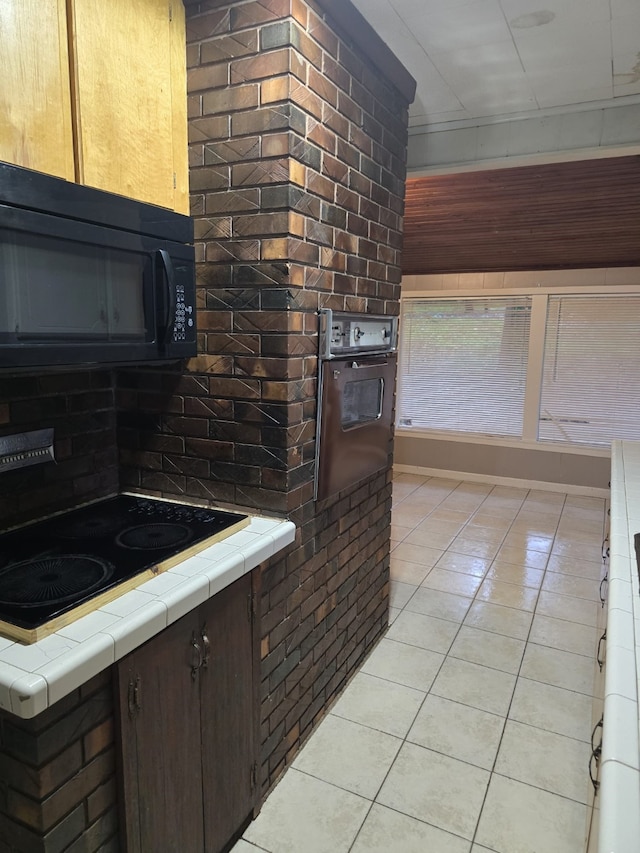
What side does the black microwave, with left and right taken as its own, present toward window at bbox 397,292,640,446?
left

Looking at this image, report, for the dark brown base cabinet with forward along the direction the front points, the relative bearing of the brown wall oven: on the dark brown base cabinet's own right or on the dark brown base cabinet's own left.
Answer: on the dark brown base cabinet's own left

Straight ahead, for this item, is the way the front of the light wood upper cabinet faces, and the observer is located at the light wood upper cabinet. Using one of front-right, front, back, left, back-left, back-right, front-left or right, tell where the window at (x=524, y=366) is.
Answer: left

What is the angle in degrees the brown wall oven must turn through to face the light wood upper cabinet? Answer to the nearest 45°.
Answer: approximately 90° to its right

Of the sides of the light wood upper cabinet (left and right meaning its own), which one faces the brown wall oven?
left

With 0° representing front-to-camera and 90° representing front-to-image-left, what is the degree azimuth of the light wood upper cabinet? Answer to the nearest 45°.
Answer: approximately 315°

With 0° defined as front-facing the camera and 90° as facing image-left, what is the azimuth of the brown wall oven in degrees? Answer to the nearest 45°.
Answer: approximately 315°

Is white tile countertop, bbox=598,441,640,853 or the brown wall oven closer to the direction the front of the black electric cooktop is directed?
the white tile countertop

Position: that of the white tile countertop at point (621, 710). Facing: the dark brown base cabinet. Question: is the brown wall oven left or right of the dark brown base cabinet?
right

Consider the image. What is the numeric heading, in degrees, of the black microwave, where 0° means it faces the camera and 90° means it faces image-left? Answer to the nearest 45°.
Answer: approximately 315°

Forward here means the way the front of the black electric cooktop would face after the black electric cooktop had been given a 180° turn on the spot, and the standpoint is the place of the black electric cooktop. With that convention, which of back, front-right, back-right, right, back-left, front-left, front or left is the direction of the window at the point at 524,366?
right

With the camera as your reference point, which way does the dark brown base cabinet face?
facing the viewer and to the right of the viewer
